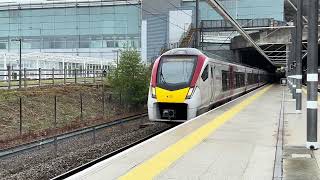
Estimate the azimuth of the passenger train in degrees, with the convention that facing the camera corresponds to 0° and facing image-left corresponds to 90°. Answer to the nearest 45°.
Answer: approximately 45°

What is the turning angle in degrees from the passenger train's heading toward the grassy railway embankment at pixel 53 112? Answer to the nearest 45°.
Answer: approximately 90° to its right

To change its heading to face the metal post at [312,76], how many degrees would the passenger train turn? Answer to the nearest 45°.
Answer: approximately 45° to its left

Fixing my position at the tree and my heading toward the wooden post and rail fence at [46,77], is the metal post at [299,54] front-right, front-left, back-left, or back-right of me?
back-left

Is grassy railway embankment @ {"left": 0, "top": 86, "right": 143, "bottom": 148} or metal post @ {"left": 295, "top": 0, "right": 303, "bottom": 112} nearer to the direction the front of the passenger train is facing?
the grassy railway embankment

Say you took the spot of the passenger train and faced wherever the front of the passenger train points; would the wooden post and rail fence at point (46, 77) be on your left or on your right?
on your right
